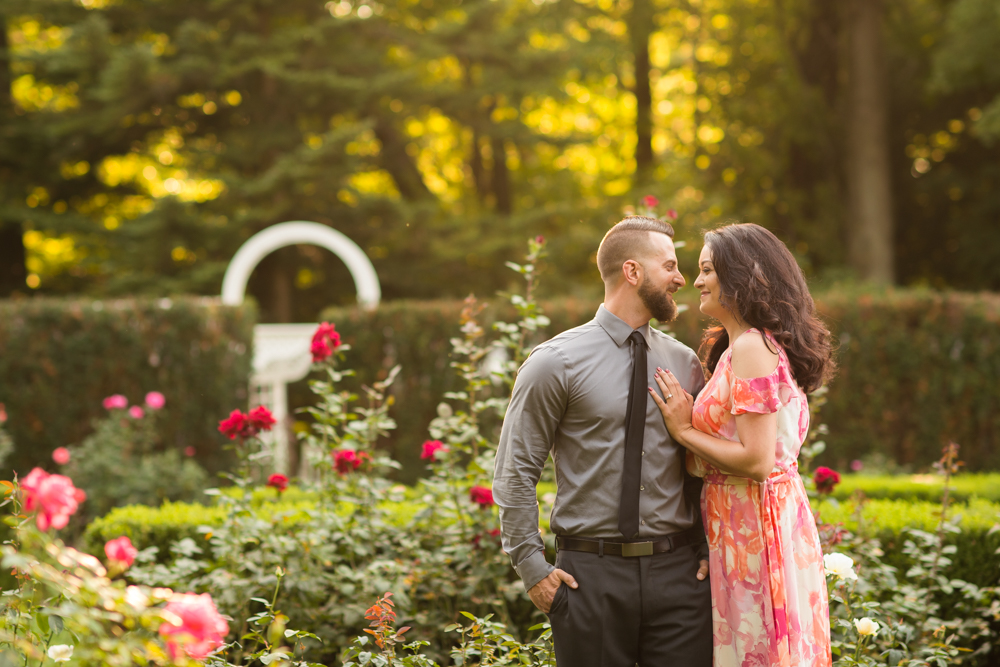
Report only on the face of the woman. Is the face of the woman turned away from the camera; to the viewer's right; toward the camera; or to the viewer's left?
to the viewer's left

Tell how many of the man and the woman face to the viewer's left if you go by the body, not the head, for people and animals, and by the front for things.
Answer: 1

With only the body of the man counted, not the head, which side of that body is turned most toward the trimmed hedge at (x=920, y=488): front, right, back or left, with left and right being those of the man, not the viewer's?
left

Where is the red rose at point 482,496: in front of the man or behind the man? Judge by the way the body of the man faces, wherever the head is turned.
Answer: behind

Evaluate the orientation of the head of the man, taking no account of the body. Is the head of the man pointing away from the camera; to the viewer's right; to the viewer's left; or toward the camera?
to the viewer's right

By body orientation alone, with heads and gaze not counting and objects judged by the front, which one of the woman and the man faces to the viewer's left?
the woman

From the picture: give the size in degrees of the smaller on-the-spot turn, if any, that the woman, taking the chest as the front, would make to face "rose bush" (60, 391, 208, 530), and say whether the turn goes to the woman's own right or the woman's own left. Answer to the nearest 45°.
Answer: approximately 45° to the woman's own right

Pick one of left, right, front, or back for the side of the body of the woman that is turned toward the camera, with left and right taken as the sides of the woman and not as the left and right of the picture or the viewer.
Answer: left

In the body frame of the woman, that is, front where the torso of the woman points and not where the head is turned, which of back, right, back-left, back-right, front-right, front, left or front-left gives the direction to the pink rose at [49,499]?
front-left
